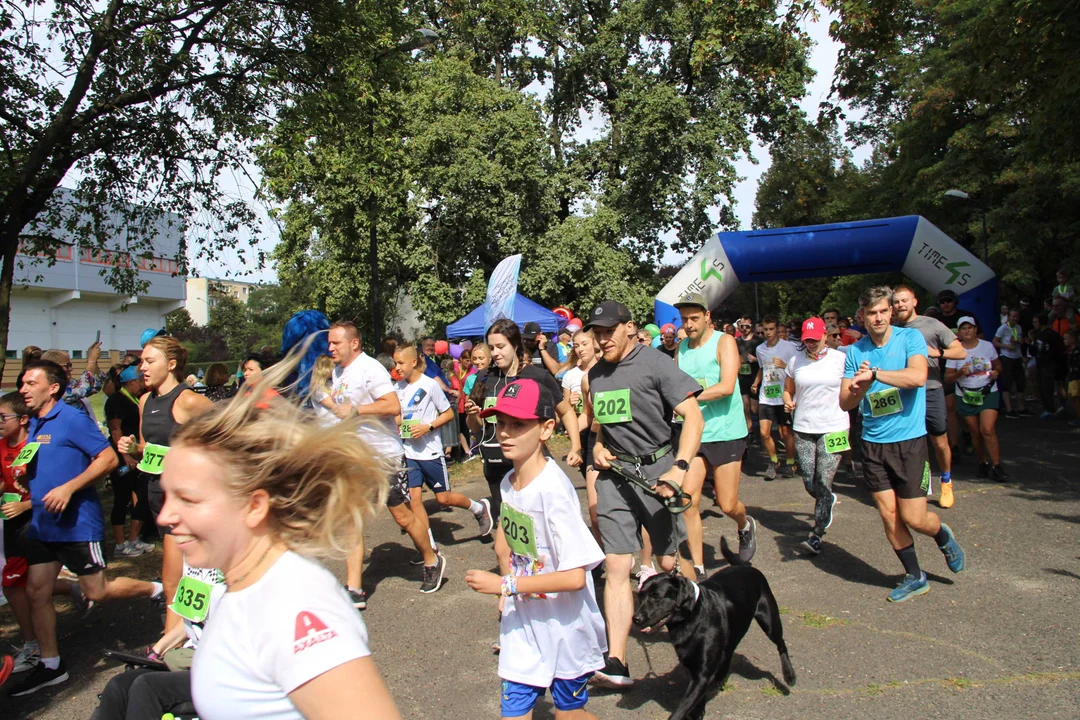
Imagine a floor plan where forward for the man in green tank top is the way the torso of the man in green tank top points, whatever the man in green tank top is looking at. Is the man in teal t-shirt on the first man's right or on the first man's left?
on the first man's left

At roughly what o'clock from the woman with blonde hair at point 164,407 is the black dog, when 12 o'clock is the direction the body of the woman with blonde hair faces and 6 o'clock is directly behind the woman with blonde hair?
The black dog is roughly at 9 o'clock from the woman with blonde hair.

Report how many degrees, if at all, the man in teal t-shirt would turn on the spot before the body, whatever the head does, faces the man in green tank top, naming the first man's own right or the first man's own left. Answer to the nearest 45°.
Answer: approximately 45° to the first man's own right

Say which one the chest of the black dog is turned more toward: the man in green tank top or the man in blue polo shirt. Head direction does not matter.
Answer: the man in blue polo shirt

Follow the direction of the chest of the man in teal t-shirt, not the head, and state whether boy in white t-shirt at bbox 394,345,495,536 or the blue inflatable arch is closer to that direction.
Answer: the boy in white t-shirt

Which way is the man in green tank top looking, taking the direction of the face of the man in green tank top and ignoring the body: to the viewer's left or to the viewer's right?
to the viewer's left

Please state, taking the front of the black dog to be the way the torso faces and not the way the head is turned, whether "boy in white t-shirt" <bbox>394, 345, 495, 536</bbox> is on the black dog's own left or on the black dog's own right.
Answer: on the black dog's own right

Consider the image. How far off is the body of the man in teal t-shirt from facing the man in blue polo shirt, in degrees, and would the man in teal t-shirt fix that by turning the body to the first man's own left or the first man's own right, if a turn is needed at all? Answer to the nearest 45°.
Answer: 0° — they already face them

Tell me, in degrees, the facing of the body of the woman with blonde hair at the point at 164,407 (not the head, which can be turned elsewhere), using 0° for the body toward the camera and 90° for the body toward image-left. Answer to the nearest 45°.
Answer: approximately 45°
